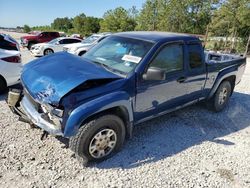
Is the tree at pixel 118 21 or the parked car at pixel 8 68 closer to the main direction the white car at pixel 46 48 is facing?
the parked car

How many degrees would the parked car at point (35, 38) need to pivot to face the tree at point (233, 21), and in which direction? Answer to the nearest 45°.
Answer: approximately 135° to its left

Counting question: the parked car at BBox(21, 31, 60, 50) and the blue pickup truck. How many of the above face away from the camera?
0

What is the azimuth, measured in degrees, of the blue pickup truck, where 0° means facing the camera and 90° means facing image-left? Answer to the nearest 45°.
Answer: approximately 45°

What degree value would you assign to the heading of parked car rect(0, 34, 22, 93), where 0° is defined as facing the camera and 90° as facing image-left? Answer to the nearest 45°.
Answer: approximately 135°

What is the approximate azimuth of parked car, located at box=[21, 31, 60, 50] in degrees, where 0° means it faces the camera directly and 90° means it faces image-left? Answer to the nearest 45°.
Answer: approximately 45°

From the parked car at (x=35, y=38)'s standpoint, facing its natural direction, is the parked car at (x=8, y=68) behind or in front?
in front

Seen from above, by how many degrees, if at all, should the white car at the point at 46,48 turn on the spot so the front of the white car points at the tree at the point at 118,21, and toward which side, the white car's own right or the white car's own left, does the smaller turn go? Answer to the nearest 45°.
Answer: approximately 180°

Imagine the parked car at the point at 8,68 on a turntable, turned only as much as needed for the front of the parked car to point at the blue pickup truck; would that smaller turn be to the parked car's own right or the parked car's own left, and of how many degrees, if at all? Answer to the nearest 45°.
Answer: approximately 180°

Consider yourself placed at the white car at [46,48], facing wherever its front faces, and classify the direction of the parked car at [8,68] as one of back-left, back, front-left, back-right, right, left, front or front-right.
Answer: front-left
